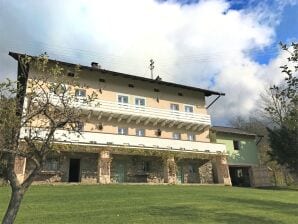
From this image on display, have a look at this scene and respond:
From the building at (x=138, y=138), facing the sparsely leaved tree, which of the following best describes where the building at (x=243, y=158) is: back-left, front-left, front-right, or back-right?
back-left

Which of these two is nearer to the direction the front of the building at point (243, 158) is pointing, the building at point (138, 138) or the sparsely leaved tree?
the sparsely leaved tree

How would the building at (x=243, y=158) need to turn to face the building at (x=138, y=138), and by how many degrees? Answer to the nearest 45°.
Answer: approximately 45° to its right

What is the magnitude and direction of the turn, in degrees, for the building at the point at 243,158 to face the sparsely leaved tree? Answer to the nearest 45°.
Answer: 0° — it already faces it

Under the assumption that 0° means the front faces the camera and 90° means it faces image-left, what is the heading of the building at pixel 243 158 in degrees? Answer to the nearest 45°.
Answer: approximately 0°
